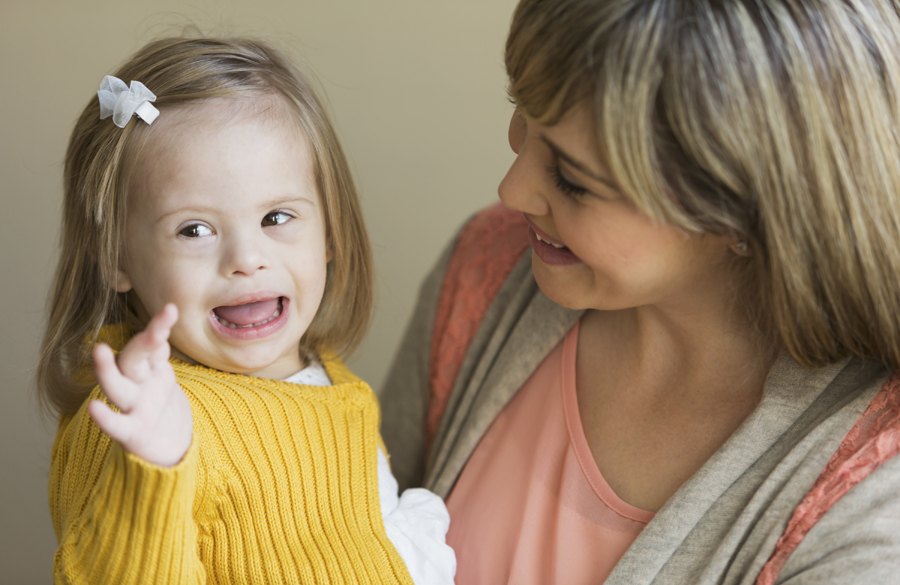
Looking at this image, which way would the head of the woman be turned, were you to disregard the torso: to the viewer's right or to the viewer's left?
to the viewer's left

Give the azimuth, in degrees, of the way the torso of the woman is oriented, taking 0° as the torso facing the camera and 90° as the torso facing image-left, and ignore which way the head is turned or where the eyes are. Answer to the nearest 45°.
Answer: approximately 45°
